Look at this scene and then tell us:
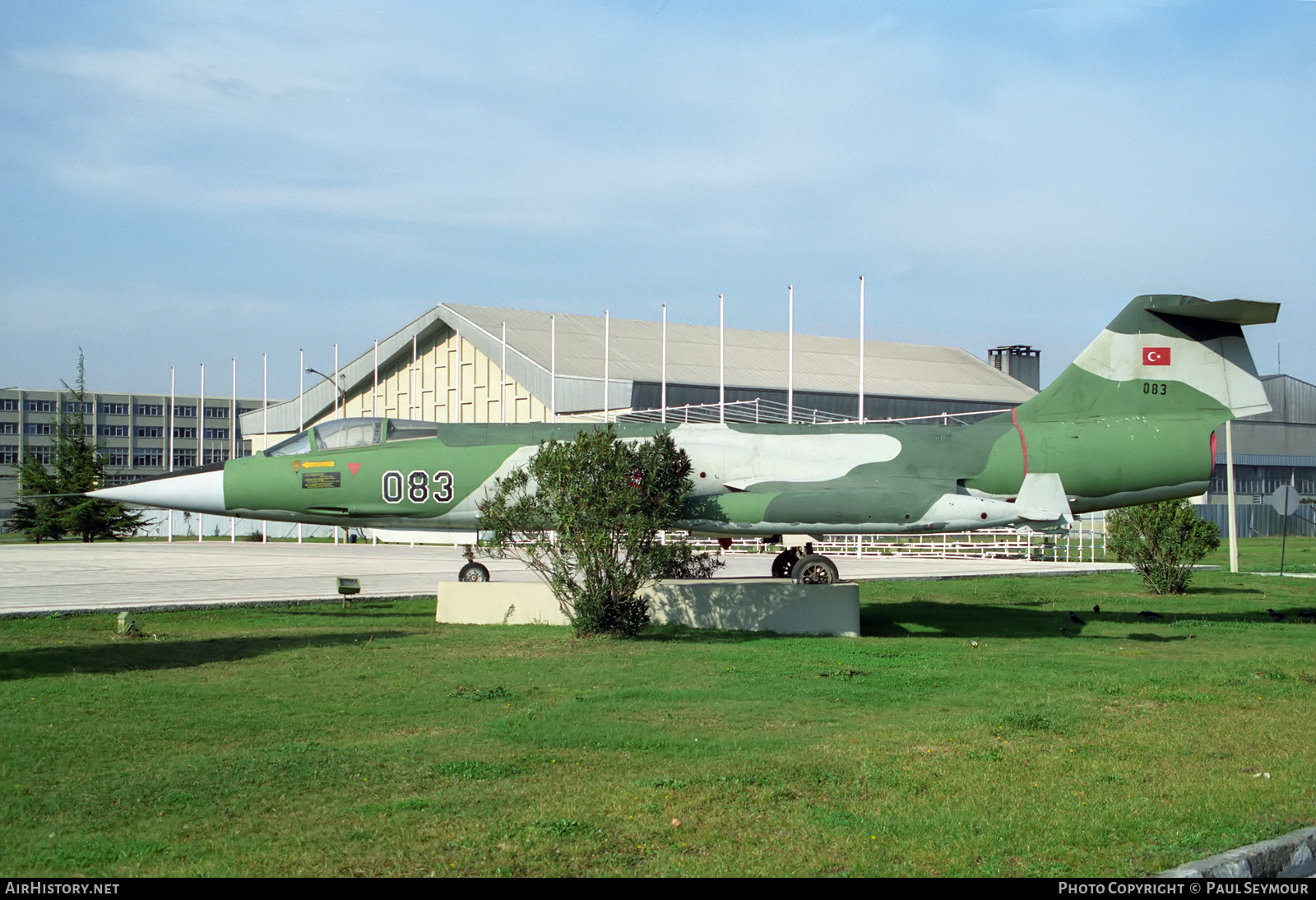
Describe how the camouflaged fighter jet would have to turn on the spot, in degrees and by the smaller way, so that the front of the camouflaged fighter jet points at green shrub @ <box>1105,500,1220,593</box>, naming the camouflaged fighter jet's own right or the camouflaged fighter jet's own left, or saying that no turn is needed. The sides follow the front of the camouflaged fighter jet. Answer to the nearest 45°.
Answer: approximately 135° to the camouflaged fighter jet's own right

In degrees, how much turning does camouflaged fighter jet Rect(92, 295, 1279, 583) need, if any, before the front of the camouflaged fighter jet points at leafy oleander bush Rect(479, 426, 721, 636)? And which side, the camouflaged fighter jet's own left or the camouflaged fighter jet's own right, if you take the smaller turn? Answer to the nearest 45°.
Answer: approximately 45° to the camouflaged fighter jet's own left

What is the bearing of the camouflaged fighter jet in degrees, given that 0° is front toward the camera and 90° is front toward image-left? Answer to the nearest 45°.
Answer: approximately 90°

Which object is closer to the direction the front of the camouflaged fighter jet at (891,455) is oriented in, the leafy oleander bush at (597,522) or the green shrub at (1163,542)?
the leafy oleander bush
